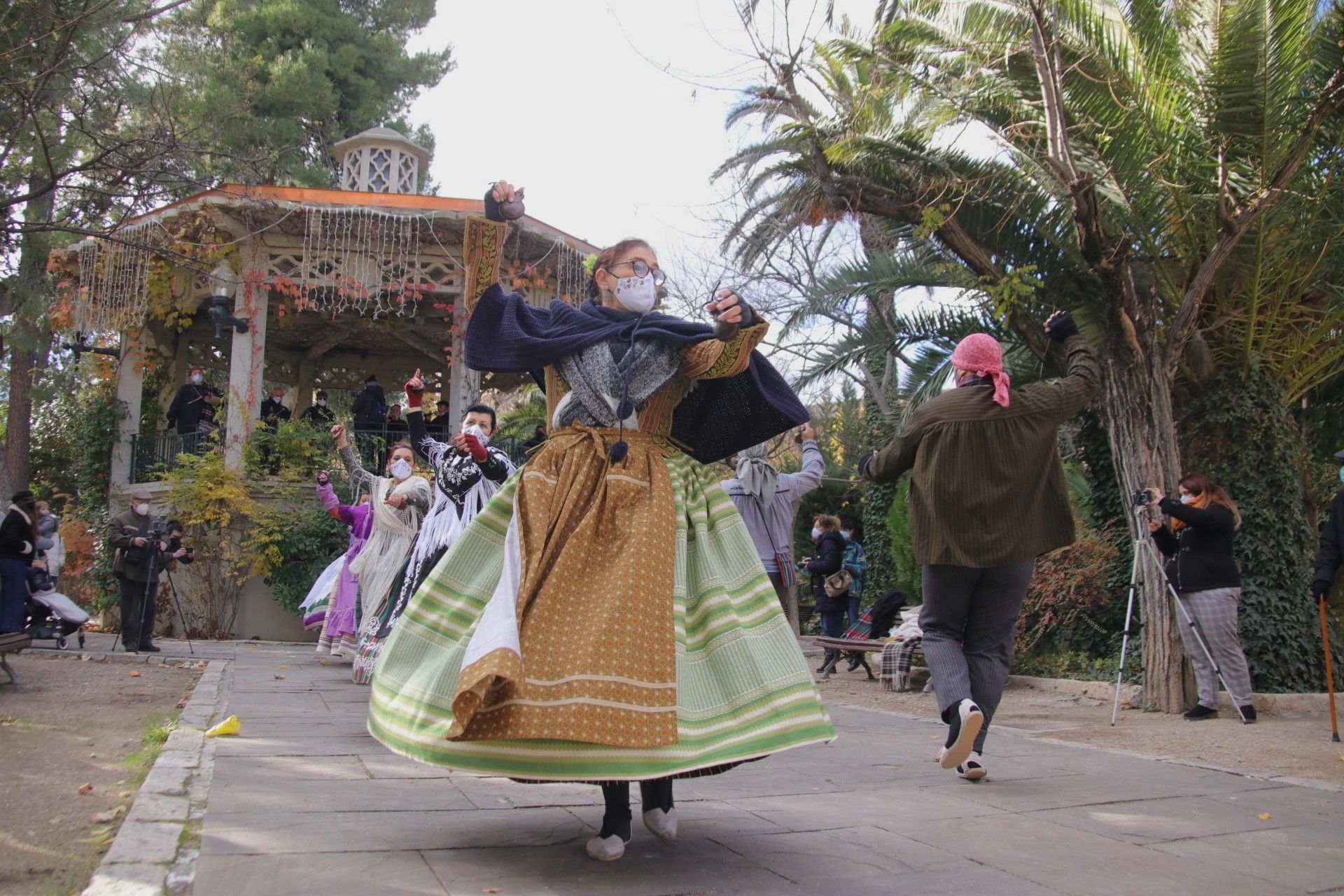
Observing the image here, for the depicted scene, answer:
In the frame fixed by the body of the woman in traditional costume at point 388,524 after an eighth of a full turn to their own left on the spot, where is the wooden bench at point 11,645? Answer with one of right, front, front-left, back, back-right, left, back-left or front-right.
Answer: back-right

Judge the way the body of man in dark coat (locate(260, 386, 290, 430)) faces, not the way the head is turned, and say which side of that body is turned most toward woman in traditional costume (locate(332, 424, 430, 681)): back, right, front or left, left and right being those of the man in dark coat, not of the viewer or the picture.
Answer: front

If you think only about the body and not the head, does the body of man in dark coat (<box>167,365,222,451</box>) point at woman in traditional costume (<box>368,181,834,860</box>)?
yes

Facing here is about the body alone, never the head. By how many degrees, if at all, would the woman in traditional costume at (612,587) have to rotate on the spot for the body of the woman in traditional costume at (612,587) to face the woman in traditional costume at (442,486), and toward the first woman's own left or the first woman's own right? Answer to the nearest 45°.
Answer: approximately 180°

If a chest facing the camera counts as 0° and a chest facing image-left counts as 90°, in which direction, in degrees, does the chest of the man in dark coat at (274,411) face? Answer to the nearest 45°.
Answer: approximately 0°

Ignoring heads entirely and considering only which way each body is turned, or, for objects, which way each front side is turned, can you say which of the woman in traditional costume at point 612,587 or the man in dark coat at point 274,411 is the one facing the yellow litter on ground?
the man in dark coat

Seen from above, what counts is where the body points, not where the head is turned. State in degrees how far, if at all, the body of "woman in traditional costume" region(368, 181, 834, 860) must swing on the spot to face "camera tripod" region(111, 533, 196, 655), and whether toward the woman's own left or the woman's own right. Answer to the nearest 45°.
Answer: approximately 135° to the woman's own right

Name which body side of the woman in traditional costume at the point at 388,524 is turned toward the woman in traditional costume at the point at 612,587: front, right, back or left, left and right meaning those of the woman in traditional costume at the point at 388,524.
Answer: front
